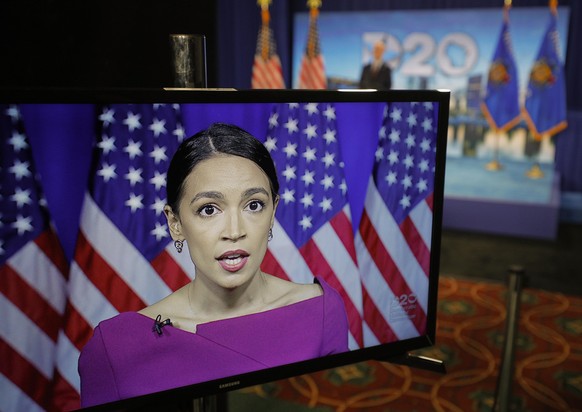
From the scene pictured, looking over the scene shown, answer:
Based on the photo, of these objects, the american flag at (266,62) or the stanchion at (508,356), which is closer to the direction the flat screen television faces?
the stanchion

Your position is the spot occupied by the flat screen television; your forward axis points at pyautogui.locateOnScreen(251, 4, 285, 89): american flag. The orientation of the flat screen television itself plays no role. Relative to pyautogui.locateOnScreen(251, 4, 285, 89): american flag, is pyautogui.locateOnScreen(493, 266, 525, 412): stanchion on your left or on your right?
right

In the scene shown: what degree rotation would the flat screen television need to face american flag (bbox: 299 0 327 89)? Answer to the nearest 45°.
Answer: approximately 135° to its left

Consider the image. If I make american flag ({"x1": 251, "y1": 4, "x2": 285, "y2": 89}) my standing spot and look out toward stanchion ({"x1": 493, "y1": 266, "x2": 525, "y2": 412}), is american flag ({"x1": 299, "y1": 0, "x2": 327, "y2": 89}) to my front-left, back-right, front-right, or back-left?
front-left

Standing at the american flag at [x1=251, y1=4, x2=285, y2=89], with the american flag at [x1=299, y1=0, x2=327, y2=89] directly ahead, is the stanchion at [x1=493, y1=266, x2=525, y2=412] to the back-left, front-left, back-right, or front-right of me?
front-right

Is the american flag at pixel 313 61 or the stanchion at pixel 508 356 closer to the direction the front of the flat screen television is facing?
the stanchion

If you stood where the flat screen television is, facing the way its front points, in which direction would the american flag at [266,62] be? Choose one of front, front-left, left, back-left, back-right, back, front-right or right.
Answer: back-left

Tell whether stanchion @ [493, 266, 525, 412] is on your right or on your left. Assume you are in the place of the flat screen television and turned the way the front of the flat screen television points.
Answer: on your left
